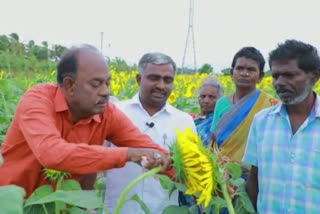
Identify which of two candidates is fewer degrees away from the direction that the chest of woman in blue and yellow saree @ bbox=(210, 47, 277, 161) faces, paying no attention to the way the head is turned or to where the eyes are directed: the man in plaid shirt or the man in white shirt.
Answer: the man in white shirt

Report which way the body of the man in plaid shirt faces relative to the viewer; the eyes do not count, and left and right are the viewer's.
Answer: facing the viewer and to the left of the viewer

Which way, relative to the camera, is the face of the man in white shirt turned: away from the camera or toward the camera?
toward the camera

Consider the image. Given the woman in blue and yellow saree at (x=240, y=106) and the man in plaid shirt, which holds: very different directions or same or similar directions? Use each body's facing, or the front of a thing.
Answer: same or similar directions

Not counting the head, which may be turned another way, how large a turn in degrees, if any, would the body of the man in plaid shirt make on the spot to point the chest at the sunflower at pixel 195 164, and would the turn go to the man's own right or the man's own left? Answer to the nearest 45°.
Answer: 0° — they already face it

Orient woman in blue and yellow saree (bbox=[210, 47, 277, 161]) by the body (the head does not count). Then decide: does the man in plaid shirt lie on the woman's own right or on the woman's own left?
on the woman's own left

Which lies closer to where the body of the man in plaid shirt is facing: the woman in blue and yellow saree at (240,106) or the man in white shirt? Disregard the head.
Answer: the man in white shirt

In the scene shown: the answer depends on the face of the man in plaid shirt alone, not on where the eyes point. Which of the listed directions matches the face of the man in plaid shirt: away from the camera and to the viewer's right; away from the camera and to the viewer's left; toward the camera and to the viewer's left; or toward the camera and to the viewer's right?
toward the camera and to the viewer's left

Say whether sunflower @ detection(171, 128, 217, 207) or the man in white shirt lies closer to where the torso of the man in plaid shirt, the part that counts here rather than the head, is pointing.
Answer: the sunflower

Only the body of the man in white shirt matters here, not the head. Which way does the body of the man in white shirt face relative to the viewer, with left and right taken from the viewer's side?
facing the viewer

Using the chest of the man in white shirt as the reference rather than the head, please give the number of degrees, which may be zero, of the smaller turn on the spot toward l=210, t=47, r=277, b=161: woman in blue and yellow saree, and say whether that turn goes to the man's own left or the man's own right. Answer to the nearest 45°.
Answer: approximately 135° to the man's own left
